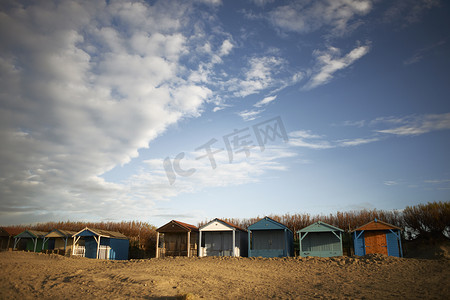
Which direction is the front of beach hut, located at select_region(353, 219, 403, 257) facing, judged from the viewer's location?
facing the viewer

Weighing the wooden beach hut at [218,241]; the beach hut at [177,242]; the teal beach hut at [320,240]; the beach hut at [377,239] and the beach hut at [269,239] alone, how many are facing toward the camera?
5

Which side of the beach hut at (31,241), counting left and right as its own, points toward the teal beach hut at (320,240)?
left

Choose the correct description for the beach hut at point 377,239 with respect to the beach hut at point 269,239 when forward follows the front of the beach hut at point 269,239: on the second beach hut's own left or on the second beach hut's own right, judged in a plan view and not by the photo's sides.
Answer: on the second beach hut's own left

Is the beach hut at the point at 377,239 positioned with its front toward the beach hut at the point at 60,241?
no

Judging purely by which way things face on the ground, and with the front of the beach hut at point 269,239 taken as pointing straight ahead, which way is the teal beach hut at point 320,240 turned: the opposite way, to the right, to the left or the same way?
the same way

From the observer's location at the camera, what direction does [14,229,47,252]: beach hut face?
facing the viewer and to the left of the viewer

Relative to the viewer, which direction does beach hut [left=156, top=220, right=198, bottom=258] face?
toward the camera

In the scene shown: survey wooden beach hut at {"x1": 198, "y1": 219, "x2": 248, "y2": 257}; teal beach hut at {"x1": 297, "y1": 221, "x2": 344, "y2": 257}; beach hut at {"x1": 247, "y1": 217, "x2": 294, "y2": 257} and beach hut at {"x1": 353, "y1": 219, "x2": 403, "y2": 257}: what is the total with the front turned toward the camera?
4

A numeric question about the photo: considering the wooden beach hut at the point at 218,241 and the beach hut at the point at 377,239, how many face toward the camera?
2

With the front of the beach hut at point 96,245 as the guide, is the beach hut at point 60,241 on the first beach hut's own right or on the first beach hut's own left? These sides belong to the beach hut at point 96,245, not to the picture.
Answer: on the first beach hut's own right

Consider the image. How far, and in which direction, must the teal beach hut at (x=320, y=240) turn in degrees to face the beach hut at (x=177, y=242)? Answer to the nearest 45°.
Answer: approximately 90° to its right

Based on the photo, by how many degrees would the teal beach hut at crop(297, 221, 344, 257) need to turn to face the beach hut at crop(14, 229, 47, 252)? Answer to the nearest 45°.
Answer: approximately 90° to its right

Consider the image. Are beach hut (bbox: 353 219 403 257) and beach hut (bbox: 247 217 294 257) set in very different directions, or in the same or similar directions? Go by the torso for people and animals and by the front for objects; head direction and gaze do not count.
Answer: same or similar directions

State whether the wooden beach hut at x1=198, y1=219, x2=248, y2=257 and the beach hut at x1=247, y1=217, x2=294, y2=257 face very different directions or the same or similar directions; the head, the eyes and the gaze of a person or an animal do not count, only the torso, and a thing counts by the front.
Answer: same or similar directions

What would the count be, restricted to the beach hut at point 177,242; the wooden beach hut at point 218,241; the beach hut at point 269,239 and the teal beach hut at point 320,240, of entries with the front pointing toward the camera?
4

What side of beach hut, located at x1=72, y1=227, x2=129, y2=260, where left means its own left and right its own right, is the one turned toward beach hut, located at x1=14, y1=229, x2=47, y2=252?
right

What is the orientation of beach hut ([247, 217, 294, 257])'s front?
toward the camera

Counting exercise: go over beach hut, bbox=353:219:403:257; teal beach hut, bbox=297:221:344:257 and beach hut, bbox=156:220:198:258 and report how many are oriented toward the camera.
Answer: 3

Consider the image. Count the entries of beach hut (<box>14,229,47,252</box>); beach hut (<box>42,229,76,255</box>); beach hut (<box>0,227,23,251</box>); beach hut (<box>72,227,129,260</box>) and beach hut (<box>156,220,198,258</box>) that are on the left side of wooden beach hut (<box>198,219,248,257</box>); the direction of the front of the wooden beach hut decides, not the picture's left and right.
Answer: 0
